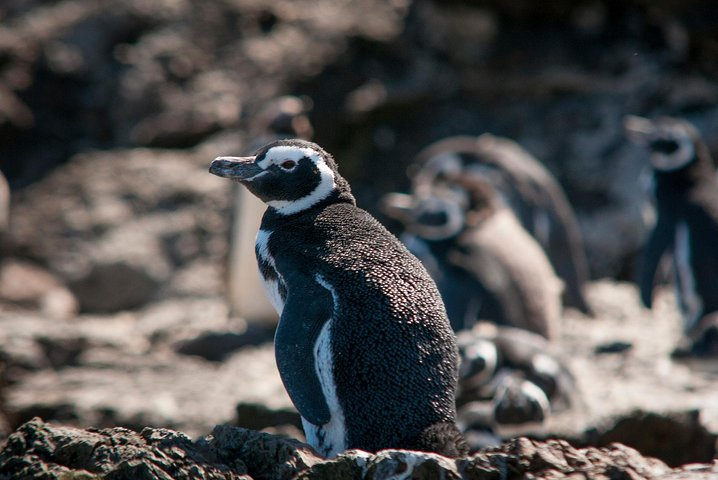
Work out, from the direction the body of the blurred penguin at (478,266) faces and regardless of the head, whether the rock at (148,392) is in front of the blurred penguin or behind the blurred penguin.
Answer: in front

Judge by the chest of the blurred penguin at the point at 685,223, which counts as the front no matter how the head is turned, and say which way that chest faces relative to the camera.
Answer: to the viewer's left

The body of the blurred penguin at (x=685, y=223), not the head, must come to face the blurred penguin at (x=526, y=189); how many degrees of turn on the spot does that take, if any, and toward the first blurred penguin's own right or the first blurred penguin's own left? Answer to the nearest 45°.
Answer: approximately 45° to the first blurred penguin's own right

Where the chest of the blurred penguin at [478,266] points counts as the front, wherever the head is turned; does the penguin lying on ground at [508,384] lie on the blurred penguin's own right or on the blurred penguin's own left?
on the blurred penguin's own left

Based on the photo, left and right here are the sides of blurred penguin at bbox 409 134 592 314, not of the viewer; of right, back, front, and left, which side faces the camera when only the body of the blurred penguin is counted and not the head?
left

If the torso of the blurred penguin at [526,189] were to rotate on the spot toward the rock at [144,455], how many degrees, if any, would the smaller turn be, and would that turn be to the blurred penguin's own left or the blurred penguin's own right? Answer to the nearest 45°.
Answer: approximately 90° to the blurred penguin's own left

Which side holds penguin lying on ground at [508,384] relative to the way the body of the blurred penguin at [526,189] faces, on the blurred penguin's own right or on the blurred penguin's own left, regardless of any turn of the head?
on the blurred penguin's own left

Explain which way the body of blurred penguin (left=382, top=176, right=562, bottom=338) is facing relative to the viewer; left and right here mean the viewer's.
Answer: facing to the left of the viewer

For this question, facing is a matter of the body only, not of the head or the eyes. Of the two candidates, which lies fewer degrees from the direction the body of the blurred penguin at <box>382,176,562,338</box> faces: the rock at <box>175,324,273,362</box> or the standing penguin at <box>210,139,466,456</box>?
the rock

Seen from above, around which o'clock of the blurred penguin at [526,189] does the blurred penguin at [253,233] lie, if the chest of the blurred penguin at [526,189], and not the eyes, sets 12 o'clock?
the blurred penguin at [253,233] is roughly at 11 o'clock from the blurred penguin at [526,189].

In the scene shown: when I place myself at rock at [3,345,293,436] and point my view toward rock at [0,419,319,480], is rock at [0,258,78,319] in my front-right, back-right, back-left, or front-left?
back-right

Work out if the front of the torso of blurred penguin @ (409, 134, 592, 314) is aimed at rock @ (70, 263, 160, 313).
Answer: yes

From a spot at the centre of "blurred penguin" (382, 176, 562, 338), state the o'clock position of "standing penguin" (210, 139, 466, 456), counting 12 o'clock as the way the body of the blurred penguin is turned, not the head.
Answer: The standing penguin is roughly at 9 o'clock from the blurred penguin.
